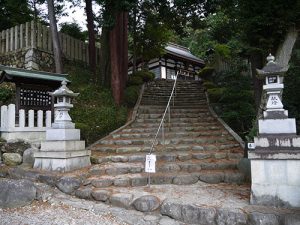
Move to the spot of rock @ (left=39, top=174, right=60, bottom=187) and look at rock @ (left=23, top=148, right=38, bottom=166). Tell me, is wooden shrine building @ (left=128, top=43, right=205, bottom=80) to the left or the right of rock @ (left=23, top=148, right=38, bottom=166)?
right

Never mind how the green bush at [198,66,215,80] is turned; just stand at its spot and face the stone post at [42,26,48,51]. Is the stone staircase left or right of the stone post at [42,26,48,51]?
left

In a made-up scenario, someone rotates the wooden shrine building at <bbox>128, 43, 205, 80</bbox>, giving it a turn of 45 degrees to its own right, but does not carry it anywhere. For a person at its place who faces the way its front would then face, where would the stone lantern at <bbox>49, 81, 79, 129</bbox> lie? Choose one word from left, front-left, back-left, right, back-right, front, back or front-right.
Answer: front

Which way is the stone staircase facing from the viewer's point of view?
toward the camera

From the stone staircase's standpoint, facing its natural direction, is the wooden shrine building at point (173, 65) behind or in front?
behind

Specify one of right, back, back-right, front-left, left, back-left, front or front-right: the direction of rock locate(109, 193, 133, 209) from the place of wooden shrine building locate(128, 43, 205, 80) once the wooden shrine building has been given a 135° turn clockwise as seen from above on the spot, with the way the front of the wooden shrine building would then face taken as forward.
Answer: left

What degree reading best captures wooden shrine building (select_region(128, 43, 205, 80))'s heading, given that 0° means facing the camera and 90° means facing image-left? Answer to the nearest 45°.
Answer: approximately 315°

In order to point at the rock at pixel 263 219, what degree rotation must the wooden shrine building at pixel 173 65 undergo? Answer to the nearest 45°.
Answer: approximately 45° to its right

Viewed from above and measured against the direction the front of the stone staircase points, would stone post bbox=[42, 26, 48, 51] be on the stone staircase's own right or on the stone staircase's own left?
on the stone staircase's own right

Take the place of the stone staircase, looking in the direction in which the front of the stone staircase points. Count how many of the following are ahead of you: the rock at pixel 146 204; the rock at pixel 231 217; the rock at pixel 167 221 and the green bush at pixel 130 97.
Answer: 3

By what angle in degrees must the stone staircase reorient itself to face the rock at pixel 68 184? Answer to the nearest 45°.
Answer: approximately 45° to its right

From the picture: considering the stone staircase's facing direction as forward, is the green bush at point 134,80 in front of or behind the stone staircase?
behind

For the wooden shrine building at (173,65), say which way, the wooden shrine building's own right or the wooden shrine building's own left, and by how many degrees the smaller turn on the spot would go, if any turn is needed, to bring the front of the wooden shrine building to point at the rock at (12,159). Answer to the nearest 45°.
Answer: approximately 45° to the wooden shrine building's own right

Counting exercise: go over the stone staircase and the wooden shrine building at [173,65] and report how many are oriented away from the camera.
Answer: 0

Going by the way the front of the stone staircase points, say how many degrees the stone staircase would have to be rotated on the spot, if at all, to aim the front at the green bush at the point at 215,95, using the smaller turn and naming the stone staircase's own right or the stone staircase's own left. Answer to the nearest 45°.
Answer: approximately 180°

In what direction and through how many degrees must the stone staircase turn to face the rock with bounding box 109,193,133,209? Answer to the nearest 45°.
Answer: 0° — it already faces it

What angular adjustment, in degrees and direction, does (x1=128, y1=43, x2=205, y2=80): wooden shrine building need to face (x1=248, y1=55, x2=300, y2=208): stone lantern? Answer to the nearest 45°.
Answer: approximately 45° to its right
